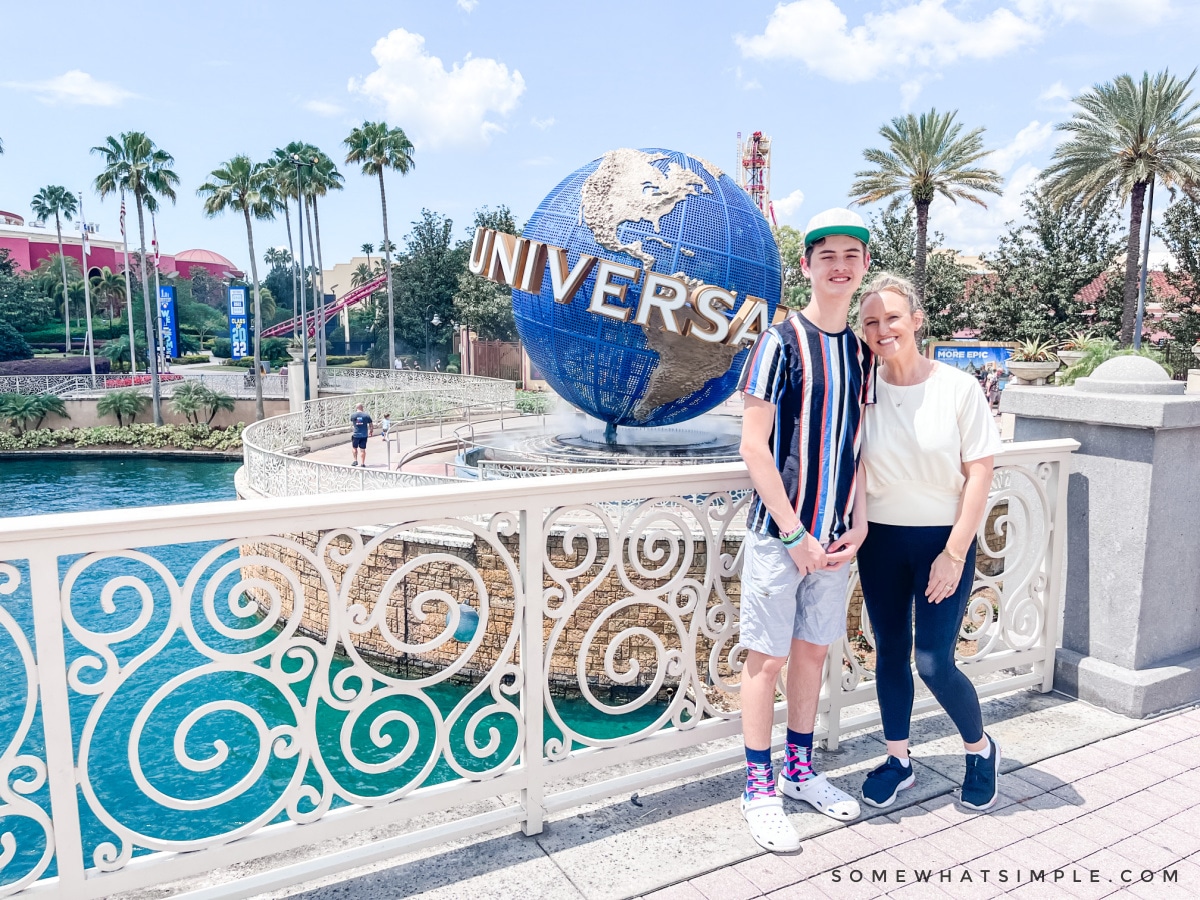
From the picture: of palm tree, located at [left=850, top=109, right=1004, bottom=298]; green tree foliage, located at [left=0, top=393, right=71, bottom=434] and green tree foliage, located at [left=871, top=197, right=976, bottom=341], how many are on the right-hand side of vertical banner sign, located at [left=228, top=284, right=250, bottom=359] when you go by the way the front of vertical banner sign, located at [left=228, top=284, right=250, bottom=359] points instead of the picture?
1

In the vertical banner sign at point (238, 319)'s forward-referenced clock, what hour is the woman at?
The woman is roughly at 12 o'clock from the vertical banner sign.

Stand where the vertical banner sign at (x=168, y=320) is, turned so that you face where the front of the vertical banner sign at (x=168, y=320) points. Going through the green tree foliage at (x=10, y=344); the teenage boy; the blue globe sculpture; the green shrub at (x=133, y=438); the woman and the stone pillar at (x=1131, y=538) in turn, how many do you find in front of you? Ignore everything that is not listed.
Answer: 5

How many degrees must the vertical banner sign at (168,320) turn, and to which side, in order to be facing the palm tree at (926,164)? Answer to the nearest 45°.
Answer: approximately 45° to its left

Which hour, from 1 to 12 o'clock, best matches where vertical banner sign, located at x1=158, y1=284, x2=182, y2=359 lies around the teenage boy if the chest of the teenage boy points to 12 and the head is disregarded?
The vertical banner sign is roughly at 6 o'clock from the teenage boy.

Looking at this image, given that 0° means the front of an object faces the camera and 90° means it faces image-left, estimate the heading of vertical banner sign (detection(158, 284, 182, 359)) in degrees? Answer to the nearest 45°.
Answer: approximately 0°

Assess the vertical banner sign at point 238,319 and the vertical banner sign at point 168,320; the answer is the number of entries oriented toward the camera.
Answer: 2

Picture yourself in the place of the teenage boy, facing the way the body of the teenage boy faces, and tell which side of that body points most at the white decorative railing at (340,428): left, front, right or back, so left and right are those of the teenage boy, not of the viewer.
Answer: back

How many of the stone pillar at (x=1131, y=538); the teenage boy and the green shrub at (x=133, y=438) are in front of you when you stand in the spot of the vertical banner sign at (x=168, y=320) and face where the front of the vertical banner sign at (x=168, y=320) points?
3

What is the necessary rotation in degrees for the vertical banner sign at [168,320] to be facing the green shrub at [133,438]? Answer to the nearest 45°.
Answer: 0° — it already faces it

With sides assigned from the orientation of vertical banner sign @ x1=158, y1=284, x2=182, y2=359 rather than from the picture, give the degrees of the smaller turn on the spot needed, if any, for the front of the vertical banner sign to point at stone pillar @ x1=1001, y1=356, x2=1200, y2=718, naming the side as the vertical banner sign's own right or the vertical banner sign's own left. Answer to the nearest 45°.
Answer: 0° — it already faces it

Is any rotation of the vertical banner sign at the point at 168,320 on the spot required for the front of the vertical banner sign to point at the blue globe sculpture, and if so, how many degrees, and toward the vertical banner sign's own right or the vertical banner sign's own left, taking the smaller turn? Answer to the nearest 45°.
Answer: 0° — it already faces it

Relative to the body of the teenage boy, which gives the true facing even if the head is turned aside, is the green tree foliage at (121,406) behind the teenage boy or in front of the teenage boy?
behind
